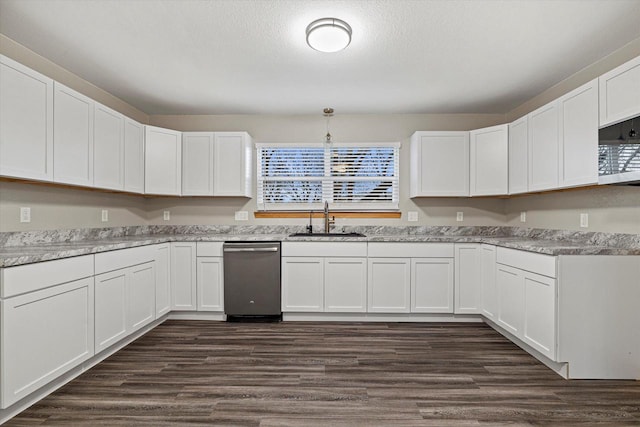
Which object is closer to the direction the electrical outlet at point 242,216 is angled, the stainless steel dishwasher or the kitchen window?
the stainless steel dishwasher

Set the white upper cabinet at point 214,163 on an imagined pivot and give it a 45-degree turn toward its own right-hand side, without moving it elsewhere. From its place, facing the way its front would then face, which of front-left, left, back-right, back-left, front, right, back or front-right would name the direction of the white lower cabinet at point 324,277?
left

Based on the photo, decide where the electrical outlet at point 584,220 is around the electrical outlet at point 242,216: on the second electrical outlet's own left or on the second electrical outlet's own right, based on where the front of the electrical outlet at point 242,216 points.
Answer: on the second electrical outlet's own left

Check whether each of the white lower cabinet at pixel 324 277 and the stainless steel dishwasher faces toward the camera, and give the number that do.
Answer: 2

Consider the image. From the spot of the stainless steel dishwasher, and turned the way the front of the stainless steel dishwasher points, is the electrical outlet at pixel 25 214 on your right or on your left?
on your right

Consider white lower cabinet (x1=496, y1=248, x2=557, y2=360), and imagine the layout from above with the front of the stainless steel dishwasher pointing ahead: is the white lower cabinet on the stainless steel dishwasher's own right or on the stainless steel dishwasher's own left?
on the stainless steel dishwasher's own left

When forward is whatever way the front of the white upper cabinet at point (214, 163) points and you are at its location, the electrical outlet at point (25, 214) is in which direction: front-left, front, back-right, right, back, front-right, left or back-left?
front-right

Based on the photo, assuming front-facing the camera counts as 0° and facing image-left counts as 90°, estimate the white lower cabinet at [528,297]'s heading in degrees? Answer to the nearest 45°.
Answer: approximately 45°

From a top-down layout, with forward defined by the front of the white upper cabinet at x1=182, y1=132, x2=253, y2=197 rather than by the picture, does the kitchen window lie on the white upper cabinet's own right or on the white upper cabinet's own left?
on the white upper cabinet's own left

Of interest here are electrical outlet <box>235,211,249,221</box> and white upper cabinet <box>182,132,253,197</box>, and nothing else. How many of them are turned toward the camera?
2

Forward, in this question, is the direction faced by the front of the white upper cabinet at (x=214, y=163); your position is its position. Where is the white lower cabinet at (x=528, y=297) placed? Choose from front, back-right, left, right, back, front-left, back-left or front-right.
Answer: front-left
